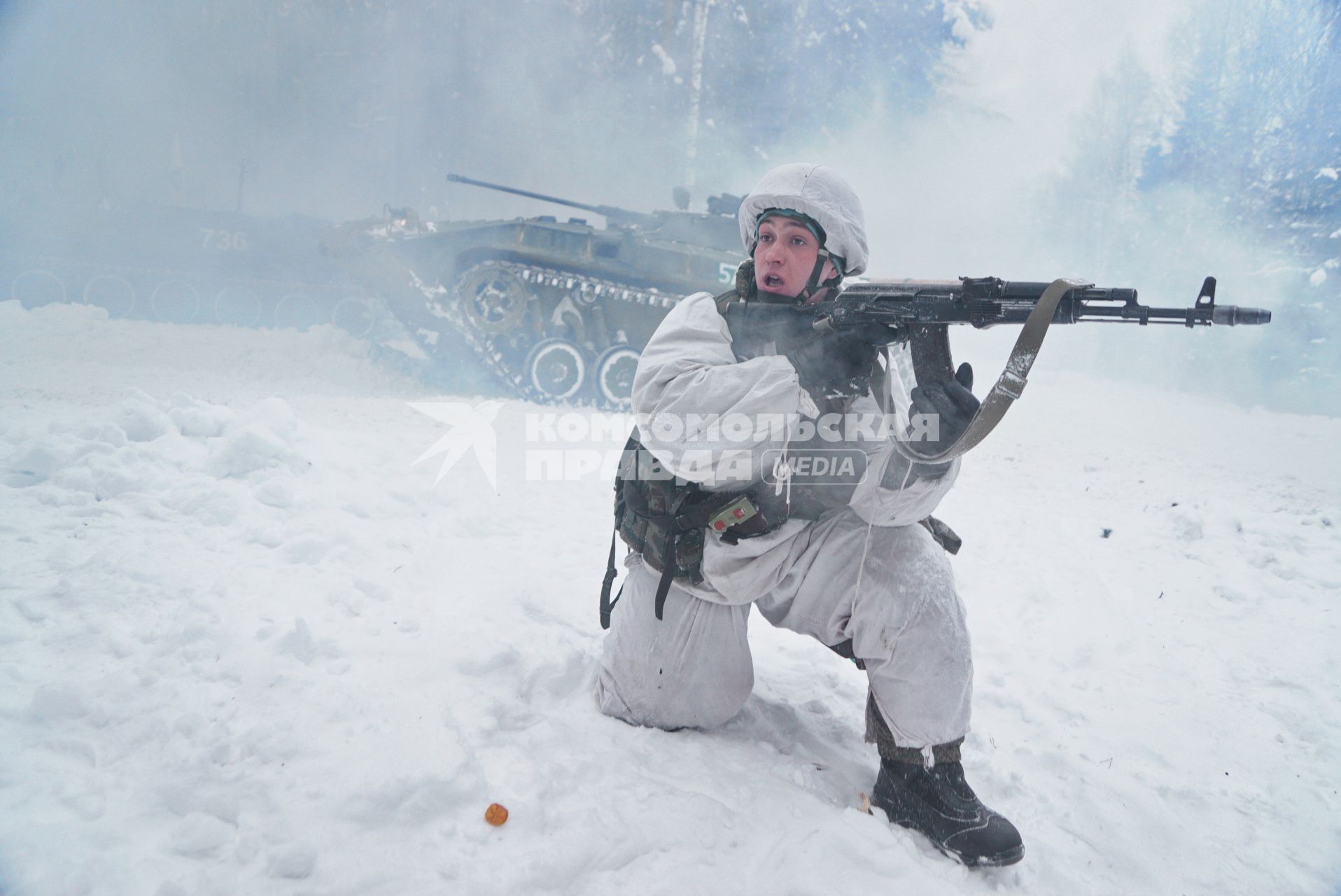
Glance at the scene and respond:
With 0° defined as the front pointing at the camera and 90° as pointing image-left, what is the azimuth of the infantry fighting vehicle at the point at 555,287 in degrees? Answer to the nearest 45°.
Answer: approximately 45°
